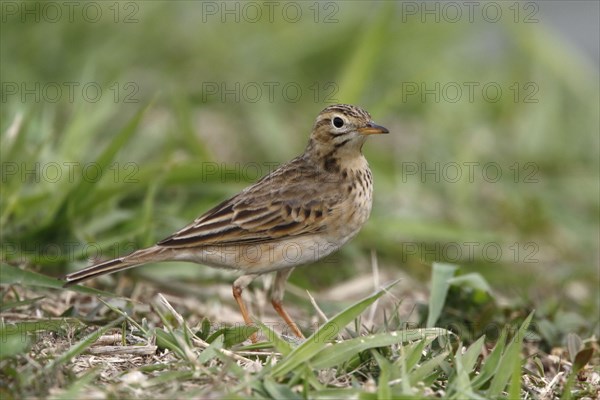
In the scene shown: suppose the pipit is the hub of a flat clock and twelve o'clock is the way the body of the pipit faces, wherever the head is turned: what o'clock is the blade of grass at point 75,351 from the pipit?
The blade of grass is roughly at 4 o'clock from the pipit.

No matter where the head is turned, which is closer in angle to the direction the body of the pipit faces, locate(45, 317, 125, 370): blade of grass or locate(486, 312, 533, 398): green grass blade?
the green grass blade

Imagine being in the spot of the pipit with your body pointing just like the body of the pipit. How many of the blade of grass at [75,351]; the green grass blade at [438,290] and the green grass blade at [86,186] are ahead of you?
1

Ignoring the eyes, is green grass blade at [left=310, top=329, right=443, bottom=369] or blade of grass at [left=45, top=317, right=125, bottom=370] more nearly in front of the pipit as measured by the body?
the green grass blade

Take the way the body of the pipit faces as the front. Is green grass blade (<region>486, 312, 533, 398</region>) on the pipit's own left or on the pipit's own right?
on the pipit's own right

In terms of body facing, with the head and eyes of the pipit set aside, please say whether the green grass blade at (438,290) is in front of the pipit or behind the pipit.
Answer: in front

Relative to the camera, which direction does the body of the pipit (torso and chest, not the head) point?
to the viewer's right

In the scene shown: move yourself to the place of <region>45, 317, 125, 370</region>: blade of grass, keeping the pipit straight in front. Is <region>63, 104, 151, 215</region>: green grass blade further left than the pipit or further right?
left

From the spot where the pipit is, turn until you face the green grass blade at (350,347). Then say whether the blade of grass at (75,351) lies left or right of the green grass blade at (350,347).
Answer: right

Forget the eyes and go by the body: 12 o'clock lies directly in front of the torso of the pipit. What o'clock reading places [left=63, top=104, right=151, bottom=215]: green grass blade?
The green grass blade is roughly at 7 o'clock from the pipit.
